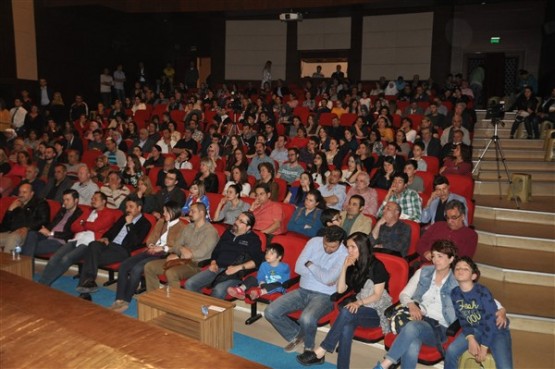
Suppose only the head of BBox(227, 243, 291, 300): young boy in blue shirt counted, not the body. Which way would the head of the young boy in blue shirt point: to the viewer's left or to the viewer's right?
to the viewer's left

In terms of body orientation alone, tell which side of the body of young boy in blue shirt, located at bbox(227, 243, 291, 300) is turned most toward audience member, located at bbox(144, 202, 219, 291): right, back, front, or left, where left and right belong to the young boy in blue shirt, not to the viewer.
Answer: right

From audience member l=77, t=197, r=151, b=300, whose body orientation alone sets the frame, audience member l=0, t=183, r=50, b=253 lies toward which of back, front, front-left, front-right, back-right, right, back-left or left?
right

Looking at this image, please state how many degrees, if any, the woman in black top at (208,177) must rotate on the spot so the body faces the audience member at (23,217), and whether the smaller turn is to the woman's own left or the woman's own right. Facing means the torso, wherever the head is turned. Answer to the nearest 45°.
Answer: approximately 45° to the woman's own right

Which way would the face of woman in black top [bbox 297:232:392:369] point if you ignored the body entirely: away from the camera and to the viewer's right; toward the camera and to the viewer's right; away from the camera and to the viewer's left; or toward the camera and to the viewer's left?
toward the camera and to the viewer's left

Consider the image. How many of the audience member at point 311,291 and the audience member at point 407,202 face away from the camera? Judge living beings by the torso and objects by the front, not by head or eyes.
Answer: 0

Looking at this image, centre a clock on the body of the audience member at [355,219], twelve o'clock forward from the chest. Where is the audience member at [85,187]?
the audience member at [85,187] is roughly at 2 o'clock from the audience member at [355,219].

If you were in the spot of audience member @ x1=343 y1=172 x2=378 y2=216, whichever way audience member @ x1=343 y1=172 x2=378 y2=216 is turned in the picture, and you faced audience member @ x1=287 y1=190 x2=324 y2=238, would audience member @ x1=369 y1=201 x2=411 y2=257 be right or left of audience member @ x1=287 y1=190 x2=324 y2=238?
left

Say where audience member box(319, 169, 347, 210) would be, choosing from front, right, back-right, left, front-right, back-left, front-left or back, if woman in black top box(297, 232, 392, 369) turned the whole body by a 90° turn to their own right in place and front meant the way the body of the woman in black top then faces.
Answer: front-right

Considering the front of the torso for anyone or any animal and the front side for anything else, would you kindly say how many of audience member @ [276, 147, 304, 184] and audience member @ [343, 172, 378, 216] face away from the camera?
0

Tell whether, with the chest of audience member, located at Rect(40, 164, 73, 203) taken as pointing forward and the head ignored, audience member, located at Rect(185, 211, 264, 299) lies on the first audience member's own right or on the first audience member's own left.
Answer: on the first audience member's own left

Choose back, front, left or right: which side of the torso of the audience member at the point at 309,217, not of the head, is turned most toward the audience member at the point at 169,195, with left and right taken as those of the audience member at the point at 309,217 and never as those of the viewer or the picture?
right

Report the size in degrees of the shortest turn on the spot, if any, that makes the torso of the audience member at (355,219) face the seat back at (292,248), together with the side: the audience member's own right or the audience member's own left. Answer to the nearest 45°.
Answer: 0° — they already face it
